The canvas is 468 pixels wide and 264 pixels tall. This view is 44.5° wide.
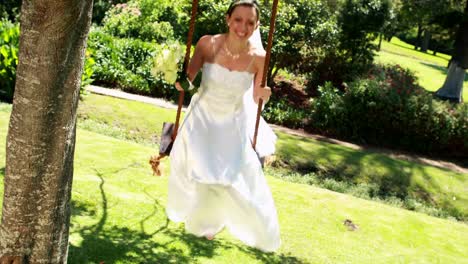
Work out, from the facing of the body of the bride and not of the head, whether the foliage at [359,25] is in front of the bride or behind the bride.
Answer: behind

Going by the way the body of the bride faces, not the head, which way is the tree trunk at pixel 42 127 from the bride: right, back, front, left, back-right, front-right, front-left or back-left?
front-right

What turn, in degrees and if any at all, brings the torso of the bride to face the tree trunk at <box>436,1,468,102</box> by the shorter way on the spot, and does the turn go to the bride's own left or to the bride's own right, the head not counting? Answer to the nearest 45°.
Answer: approximately 135° to the bride's own left

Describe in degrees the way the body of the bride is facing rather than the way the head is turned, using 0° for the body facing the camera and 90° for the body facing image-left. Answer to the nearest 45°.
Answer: approximately 0°

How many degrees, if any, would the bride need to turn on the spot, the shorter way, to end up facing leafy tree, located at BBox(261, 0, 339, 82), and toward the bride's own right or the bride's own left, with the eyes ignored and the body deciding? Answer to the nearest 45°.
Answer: approximately 180°

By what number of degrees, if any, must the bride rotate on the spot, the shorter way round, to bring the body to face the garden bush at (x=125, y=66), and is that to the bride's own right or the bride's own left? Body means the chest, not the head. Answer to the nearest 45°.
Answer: approximately 180°

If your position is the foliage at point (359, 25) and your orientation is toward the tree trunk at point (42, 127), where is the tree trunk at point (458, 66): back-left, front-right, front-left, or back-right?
back-left
